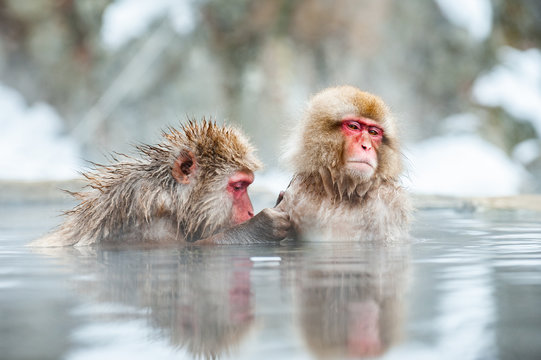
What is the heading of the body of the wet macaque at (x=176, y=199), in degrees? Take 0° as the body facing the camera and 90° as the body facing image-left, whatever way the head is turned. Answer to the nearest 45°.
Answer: approximately 270°

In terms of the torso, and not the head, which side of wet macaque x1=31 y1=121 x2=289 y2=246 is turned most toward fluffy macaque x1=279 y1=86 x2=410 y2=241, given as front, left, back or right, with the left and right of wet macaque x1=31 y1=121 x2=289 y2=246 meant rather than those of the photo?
front
